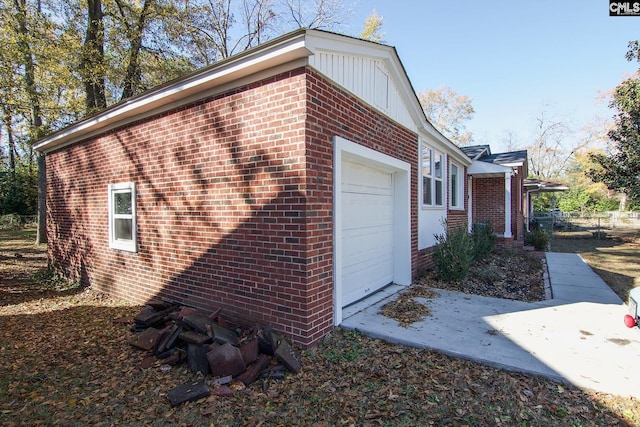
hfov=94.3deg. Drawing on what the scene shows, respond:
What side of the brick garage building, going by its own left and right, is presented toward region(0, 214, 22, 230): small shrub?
back

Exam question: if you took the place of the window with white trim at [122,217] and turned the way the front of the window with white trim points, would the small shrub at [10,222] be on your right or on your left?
on your right

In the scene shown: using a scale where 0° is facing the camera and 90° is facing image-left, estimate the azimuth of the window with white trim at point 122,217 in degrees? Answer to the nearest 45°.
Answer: approximately 45°

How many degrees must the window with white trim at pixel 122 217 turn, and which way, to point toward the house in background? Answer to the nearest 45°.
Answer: approximately 135° to its left

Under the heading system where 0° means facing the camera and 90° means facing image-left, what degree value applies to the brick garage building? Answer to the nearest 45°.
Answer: approximately 315°

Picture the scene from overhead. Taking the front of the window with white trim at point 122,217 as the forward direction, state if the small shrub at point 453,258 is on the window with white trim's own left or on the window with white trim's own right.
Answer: on the window with white trim's own left

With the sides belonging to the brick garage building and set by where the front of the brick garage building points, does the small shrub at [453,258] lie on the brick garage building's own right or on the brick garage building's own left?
on the brick garage building's own left
